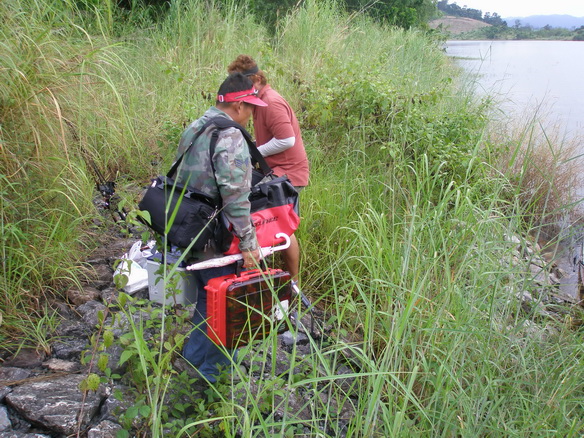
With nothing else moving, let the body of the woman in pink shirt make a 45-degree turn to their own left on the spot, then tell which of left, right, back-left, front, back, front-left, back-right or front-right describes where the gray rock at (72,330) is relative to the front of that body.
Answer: front

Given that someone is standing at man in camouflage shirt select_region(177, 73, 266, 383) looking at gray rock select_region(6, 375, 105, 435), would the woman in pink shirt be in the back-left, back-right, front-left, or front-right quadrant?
back-right

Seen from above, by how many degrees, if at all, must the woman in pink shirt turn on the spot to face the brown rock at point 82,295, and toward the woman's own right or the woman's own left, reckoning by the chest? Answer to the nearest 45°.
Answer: approximately 45° to the woman's own left

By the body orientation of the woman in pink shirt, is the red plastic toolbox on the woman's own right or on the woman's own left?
on the woman's own left

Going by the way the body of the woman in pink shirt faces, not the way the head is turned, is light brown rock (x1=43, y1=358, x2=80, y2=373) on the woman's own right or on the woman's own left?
on the woman's own left

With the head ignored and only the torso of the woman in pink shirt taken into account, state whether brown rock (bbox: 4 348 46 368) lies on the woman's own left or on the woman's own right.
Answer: on the woman's own left

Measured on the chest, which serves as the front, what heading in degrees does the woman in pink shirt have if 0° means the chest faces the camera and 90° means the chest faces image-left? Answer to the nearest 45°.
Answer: approximately 90°

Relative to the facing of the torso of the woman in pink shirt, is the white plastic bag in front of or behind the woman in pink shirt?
in front
